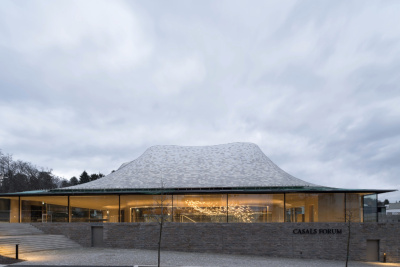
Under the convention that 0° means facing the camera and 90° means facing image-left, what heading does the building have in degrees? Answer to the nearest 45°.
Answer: approximately 0°

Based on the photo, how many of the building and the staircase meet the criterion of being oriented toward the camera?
2
